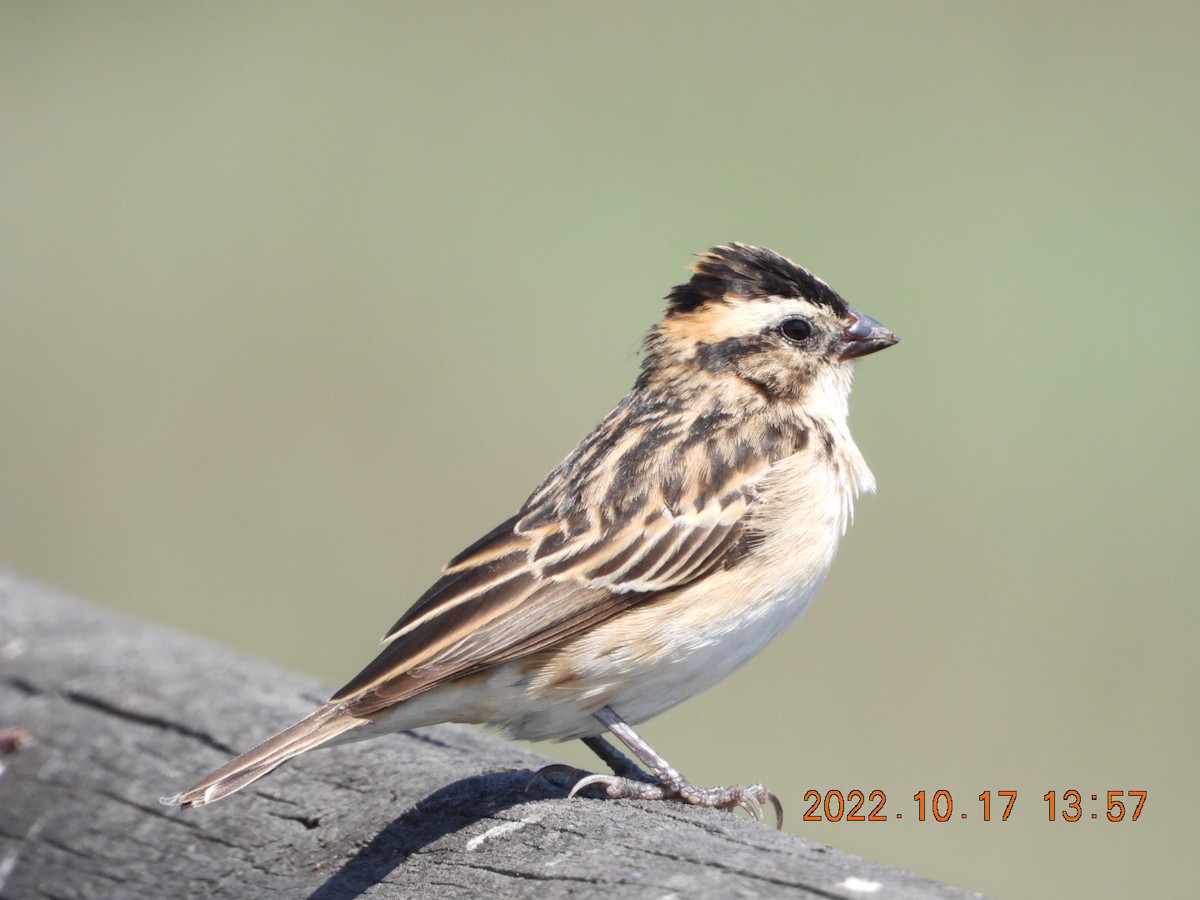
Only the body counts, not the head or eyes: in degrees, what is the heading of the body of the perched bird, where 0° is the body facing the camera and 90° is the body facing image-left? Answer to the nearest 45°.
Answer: approximately 270°
